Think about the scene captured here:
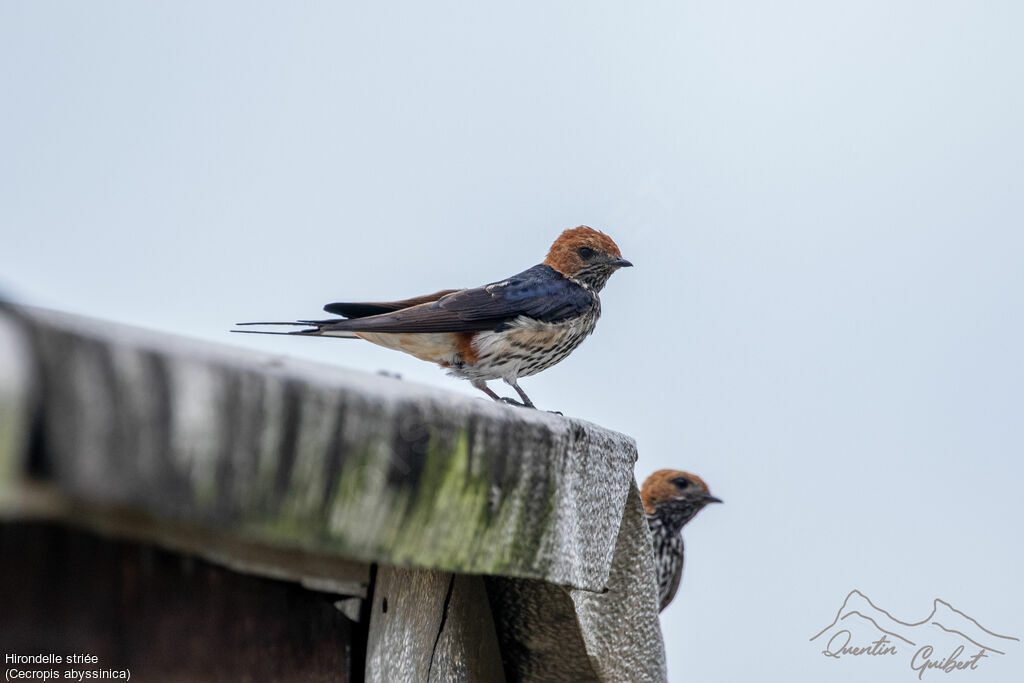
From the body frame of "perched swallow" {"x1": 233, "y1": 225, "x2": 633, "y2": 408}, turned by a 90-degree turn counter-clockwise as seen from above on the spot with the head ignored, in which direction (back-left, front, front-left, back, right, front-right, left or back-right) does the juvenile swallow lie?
front-right

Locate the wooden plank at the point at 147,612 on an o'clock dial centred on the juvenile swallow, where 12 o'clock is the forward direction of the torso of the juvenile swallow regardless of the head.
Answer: The wooden plank is roughly at 3 o'clock from the juvenile swallow.

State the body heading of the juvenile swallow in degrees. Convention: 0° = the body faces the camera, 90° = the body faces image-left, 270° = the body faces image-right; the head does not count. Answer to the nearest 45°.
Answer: approximately 270°

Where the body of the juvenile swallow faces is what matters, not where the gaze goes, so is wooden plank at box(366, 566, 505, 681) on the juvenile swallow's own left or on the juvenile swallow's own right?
on the juvenile swallow's own right

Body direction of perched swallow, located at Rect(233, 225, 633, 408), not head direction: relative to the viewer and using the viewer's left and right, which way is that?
facing to the right of the viewer

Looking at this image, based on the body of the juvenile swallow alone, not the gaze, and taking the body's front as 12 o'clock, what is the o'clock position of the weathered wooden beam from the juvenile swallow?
The weathered wooden beam is roughly at 3 o'clock from the juvenile swallow.
